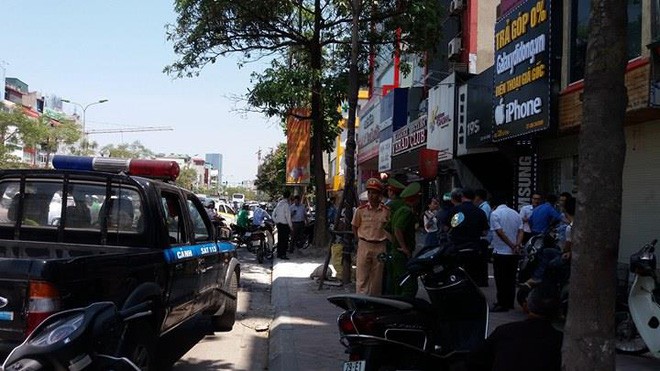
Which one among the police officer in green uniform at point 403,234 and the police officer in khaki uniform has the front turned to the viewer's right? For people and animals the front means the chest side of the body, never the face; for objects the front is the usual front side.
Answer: the police officer in green uniform

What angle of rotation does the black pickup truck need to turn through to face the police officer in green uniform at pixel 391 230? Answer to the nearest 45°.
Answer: approximately 45° to its right

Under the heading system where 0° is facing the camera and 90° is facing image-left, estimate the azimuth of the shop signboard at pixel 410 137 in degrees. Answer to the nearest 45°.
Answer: approximately 45°

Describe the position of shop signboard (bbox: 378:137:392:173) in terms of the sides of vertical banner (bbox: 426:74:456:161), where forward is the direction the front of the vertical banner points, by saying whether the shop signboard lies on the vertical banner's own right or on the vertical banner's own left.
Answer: on the vertical banner's own right

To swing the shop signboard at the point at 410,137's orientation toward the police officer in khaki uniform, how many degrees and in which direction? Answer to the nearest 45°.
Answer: approximately 45° to its left
